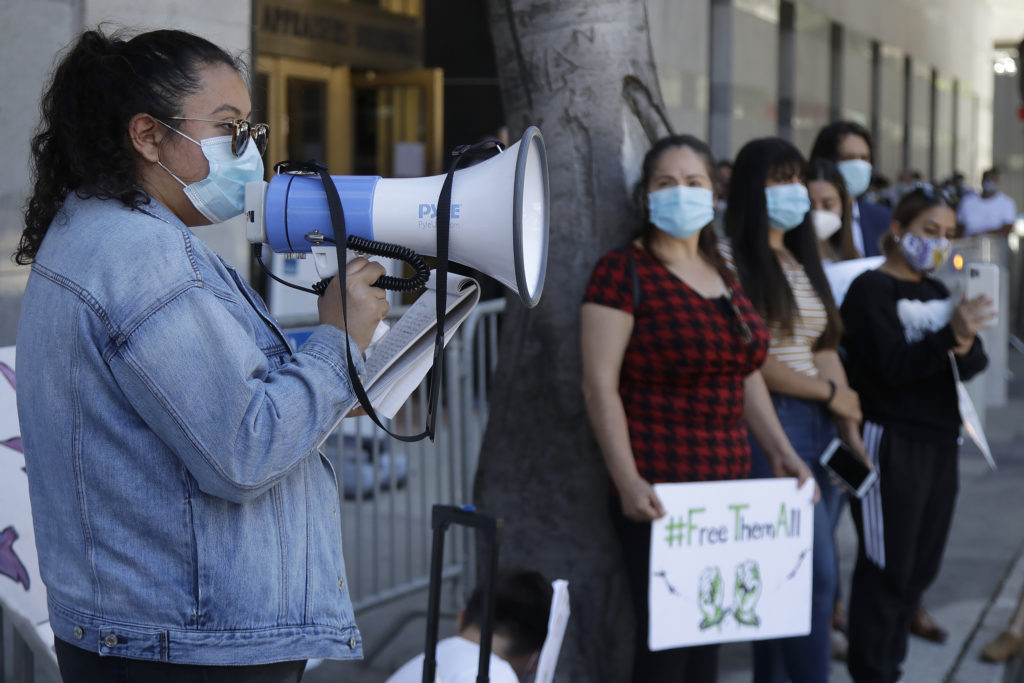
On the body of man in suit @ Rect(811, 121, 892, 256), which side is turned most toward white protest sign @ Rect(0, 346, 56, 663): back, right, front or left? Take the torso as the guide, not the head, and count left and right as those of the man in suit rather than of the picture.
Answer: right

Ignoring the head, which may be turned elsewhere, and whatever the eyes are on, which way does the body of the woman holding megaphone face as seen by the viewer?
to the viewer's right

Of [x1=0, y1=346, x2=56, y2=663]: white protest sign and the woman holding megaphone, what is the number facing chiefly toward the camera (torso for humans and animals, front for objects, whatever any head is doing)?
1

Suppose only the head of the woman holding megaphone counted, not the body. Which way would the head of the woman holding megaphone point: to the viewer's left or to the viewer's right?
to the viewer's right

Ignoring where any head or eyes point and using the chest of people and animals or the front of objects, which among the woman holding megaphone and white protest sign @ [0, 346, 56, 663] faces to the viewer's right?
the woman holding megaphone

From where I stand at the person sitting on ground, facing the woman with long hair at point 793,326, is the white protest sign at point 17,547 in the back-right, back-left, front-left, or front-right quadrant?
back-left

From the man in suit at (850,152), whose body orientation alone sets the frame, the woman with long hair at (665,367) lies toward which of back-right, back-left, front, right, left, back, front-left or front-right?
front-right

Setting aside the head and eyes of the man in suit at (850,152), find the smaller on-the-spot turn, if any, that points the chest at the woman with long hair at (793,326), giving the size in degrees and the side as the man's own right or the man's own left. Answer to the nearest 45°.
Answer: approximately 45° to the man's own right

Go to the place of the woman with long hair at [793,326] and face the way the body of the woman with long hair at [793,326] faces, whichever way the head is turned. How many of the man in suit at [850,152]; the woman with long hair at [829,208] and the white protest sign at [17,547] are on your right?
1

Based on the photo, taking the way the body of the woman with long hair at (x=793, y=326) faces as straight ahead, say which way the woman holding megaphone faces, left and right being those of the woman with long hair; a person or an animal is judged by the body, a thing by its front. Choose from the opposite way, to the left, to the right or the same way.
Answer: to the left
